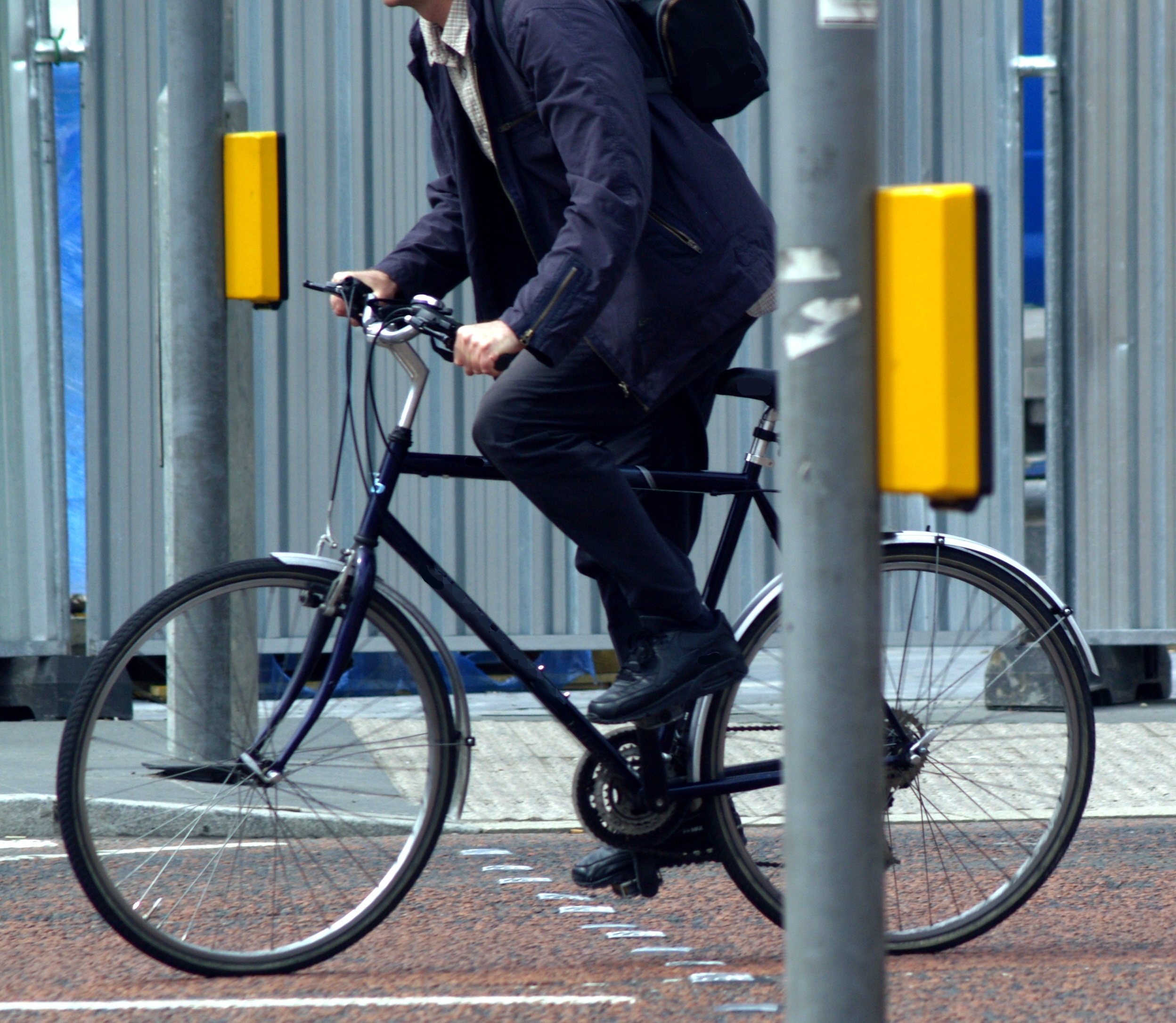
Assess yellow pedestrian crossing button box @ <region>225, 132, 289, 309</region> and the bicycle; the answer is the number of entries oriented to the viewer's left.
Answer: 1

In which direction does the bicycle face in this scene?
to the viewer's left

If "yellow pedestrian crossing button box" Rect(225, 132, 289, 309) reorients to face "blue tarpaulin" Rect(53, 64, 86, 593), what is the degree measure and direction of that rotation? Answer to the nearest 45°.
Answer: approximately 90° to its left
